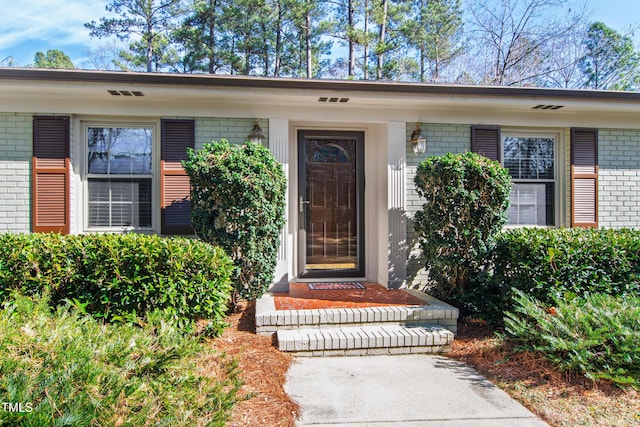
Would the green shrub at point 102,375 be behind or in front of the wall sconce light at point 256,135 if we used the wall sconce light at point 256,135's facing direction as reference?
in front

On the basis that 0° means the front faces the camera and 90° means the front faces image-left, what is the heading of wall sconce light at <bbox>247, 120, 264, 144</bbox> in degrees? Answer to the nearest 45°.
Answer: approximately 0°

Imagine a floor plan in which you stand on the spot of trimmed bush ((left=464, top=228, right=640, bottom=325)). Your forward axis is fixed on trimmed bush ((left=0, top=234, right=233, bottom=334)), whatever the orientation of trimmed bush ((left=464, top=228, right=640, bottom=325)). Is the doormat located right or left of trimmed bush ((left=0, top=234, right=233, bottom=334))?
right

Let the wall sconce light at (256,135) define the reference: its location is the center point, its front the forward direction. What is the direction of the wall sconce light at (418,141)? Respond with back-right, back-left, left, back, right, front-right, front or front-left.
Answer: left

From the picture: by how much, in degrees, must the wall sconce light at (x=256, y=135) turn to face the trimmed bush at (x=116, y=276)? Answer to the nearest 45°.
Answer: approximately 45° to its right

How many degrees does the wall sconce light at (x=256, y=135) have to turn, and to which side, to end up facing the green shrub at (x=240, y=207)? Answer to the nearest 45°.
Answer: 0° — it already faces it

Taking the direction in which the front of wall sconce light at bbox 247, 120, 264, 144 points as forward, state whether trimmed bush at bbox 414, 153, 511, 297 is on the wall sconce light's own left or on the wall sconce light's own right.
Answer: on the wall sconce light's own left

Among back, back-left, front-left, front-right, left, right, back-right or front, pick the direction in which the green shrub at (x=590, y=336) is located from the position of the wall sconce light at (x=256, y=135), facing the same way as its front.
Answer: front-left

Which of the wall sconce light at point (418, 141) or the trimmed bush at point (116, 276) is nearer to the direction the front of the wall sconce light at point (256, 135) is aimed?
the trimmed bush

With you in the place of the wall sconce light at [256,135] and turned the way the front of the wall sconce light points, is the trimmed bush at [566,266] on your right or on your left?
on your left
